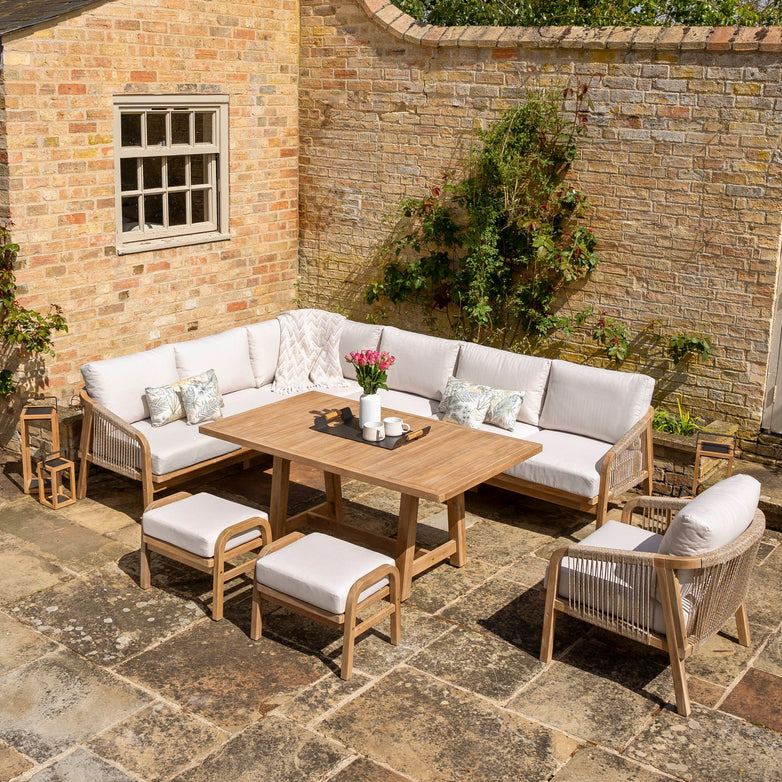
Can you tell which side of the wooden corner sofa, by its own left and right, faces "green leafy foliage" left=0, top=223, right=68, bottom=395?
right

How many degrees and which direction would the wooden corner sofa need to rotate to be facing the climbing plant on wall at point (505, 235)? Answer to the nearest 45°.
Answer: approximately 180°

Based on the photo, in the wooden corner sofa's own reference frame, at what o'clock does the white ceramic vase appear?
The white ceramic vase is roughly at 1 o'clock from the wooden corner sofa.

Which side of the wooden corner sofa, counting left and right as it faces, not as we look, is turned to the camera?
front

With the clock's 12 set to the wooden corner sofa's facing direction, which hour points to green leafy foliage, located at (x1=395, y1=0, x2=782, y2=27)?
The green leafy foliage is roughly at 7 o'clock from the wooden corner sofa.

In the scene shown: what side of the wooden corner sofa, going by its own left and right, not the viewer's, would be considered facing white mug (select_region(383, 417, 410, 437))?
front

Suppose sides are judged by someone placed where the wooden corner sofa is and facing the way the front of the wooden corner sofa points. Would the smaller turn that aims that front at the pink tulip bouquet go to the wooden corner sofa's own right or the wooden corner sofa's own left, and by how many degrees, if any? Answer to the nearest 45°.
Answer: approximately 45° to the wooden corner sofa's own right

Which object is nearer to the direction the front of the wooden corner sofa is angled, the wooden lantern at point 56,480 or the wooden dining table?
the wooden dining table

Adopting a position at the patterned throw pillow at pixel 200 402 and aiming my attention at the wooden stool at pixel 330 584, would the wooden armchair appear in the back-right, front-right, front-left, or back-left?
front-left

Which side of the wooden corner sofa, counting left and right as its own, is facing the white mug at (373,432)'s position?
front
